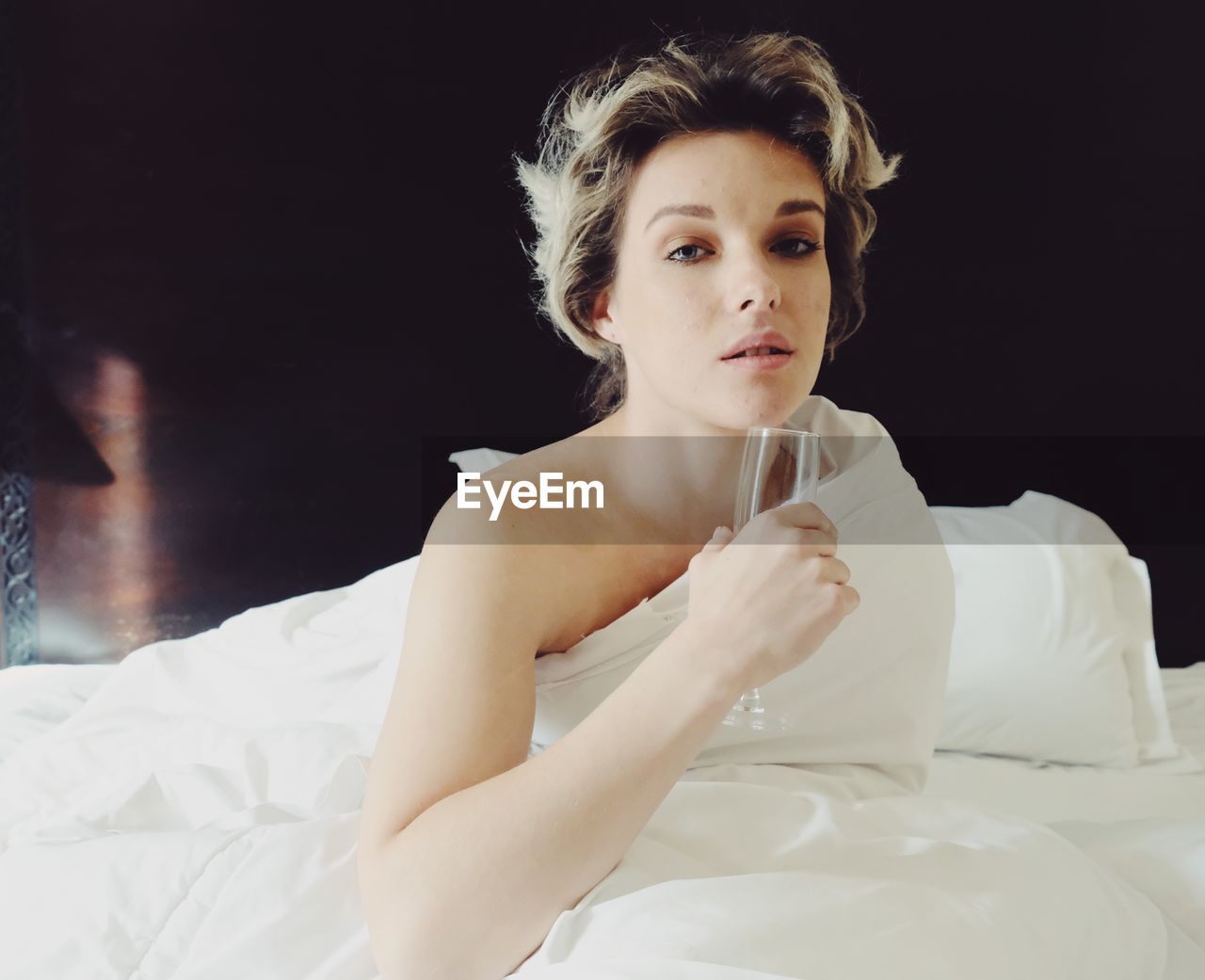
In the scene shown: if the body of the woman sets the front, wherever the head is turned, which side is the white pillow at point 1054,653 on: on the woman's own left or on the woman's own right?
on the woman's own left

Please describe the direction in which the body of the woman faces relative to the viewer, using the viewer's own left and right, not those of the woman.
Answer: facing the viewer and to the right of the viewer
